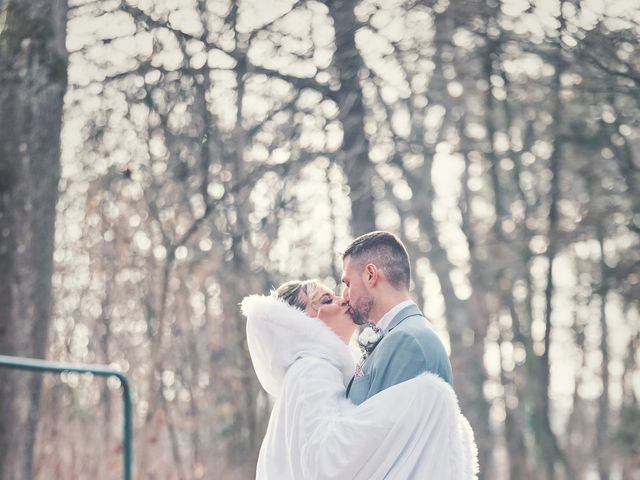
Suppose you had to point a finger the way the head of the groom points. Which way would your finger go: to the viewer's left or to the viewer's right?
to the viewer's left

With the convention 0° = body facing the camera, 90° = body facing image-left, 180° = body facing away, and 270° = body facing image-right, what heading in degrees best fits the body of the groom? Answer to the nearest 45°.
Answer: approximately 90°

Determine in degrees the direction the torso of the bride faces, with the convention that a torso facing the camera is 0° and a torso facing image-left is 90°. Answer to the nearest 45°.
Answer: approximately 270°

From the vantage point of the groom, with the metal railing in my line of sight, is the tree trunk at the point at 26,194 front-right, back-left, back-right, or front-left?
front-right

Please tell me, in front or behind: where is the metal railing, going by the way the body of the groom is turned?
in front

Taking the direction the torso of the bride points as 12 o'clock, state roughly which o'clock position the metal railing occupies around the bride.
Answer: The metal railing is roughly at 7 o'clock from the bride.

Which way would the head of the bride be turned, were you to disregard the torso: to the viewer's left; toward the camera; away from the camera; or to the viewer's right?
to the viewer's right

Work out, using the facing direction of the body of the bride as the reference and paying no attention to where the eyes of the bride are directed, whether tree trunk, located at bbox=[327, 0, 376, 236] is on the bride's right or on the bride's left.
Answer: on the bride's left

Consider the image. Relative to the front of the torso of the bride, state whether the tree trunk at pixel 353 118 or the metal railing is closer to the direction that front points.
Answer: the tree trunk

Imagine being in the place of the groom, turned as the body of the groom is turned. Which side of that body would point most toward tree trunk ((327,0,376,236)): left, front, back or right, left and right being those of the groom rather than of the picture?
right

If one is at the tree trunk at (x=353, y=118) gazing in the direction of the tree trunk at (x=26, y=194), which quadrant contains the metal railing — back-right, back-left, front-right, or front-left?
front-left

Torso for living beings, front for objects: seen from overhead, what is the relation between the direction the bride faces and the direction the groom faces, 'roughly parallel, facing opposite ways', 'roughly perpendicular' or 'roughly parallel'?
roughly parallel, facing opposite ways

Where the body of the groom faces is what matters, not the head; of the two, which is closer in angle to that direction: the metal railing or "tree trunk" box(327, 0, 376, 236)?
the metal railing
